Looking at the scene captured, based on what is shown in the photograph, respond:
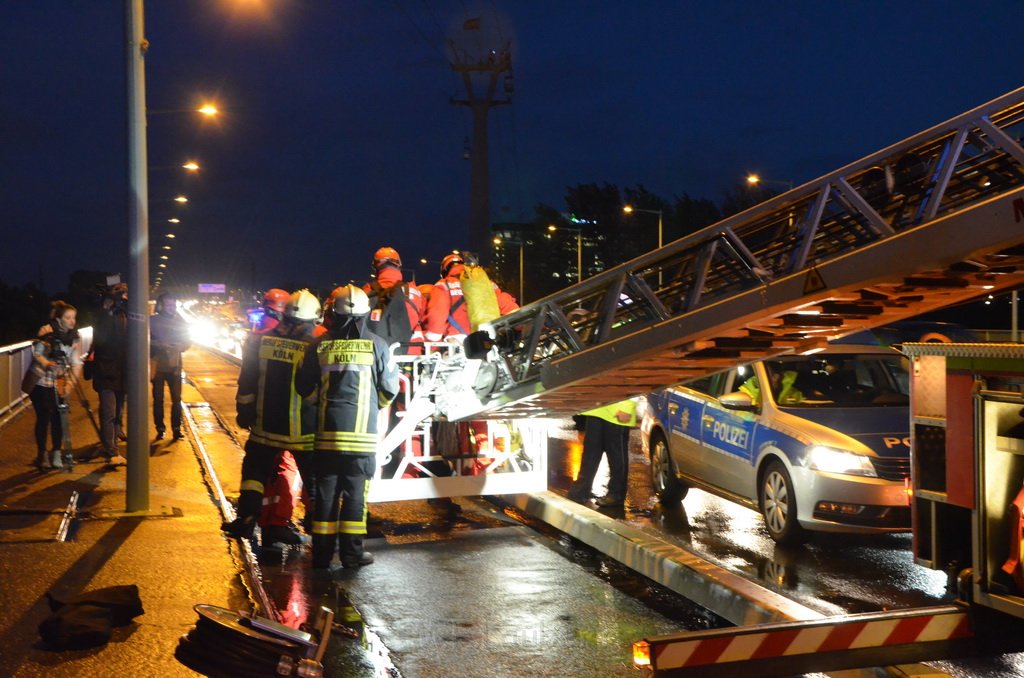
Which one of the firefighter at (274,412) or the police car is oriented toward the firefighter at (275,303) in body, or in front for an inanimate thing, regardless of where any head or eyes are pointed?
the firefighter at (274,412)

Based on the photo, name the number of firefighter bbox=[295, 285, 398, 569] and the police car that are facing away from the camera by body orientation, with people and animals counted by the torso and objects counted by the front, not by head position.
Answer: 1

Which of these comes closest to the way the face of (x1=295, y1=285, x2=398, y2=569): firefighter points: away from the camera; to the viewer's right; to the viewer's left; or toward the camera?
away from the camera

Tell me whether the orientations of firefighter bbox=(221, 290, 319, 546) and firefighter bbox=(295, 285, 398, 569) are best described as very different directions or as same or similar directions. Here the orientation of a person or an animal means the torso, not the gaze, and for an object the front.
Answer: same or similar directions

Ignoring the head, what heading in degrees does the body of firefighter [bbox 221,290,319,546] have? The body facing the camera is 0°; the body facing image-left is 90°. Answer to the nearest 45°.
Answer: approximately 180°

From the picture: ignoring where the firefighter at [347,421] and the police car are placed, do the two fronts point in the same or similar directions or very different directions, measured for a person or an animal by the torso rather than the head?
very different directions

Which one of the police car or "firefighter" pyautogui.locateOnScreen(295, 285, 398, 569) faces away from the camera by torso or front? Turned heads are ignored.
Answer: the firefighter

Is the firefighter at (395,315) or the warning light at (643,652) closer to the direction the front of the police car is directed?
the warning light

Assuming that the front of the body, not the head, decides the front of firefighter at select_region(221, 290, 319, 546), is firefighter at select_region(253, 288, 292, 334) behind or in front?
in front

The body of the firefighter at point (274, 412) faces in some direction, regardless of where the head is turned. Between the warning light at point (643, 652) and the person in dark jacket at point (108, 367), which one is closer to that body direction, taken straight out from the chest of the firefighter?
the person in dark jacket

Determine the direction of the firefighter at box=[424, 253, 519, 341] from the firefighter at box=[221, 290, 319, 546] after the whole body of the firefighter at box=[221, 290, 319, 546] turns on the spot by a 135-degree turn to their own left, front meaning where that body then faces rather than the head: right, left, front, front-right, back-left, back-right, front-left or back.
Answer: back

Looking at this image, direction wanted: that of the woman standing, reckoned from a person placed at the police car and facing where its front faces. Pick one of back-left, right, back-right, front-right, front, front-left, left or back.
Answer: back-right

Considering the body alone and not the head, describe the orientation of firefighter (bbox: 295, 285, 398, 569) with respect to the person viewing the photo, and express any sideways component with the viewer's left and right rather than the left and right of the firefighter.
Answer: facing away from the viewer

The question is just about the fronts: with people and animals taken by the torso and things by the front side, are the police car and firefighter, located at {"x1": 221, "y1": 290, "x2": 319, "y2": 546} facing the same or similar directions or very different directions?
very different directions
